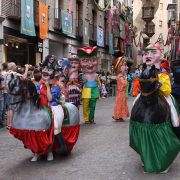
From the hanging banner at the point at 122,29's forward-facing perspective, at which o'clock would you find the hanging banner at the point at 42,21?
the hanging banner at the point at 42,21 is roughly at 2 o'clock from the hanging banner at the point at 122,29.

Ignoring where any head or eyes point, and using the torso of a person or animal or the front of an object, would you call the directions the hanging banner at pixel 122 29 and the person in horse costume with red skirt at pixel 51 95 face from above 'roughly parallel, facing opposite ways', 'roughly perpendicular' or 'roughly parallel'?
roughly perpendicular

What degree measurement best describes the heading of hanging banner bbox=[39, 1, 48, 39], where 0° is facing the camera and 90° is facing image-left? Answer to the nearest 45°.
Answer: approximately 315°

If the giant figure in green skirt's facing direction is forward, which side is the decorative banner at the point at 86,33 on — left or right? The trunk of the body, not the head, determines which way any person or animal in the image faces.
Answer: on its right

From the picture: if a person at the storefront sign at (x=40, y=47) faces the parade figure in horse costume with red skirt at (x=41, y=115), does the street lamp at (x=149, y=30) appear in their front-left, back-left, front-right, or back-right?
back-left

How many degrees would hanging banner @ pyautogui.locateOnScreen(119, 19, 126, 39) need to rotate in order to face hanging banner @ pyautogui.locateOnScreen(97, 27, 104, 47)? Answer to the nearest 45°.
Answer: approximately 45° to its right

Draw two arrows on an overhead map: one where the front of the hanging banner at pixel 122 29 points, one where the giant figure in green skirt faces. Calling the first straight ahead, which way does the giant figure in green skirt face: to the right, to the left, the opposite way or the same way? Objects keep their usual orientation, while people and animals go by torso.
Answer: to the right

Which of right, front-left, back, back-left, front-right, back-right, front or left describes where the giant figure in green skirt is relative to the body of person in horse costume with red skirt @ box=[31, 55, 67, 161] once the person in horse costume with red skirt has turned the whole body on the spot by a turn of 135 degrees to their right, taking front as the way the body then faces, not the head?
back-right

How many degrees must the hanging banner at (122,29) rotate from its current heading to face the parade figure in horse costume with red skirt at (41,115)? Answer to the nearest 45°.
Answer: approximately 45° to its right
